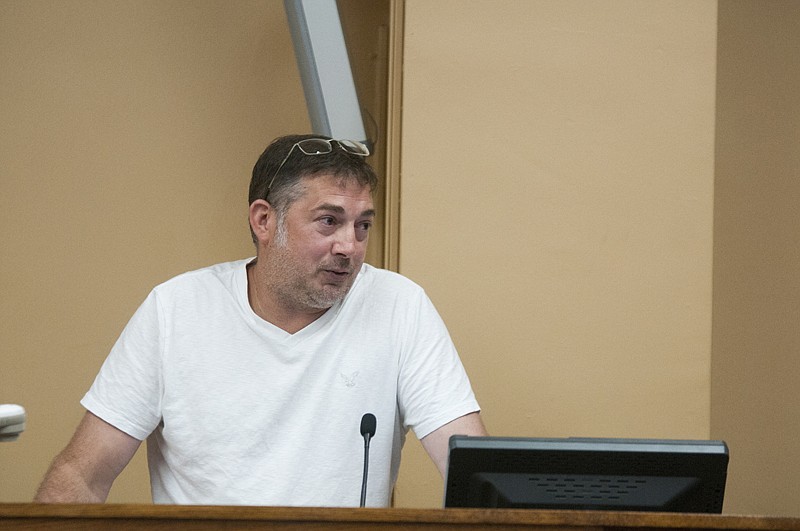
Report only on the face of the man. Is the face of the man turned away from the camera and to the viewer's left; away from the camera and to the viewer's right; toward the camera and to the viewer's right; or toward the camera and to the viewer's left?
toward the camera and to the viewer's right

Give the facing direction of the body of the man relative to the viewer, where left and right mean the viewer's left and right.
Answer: facing the viewer
